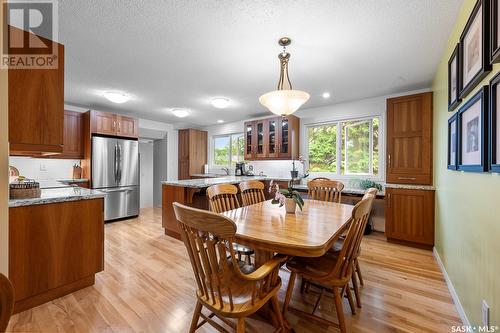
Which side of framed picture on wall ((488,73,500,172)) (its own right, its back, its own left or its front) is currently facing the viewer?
left

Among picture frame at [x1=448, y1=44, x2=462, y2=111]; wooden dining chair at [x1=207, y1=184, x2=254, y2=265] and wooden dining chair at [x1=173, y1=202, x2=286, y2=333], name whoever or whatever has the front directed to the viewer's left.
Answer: the picture frame

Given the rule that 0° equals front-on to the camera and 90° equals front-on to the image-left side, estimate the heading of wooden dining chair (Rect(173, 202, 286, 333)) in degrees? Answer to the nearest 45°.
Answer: approximately 225°

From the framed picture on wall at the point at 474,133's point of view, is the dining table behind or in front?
in front

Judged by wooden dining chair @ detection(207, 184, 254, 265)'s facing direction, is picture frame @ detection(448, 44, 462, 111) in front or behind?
in front

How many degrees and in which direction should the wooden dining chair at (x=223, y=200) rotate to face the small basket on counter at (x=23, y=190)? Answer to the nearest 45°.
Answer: approximately 135° to its right

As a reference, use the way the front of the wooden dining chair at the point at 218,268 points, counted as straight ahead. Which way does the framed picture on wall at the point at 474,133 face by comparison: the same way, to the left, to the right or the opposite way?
to the left

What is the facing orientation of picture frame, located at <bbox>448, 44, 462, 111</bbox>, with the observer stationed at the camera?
facing to the left of the viewer

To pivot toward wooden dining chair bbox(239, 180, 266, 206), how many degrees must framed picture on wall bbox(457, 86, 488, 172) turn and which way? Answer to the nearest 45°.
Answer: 0° — it already faces it

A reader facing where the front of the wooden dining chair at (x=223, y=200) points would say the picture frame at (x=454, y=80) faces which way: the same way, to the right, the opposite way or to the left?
the opposite way

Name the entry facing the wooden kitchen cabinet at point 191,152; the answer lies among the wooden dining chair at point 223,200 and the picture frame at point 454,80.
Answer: the picture frame

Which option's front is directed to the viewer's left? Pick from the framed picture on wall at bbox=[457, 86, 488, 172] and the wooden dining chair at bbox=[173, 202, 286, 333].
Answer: the framed picture on wall
